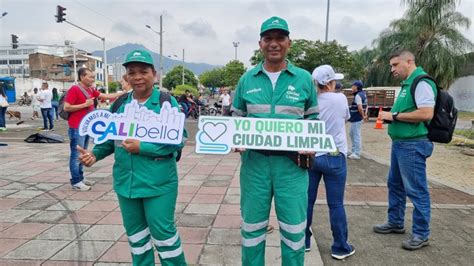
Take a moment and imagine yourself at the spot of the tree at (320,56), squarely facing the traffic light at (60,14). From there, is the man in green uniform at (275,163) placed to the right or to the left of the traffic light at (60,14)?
left

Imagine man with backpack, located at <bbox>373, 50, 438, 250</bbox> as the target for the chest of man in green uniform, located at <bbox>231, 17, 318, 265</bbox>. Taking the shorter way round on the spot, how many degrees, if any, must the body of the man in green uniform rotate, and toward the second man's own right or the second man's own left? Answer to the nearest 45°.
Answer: approximately 135° to the second man's own left

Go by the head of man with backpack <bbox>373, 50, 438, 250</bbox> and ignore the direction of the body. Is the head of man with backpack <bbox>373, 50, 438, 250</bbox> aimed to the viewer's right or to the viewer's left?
to the viewer's left

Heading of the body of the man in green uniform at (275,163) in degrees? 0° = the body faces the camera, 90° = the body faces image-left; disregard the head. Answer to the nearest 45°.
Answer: approximately 0°

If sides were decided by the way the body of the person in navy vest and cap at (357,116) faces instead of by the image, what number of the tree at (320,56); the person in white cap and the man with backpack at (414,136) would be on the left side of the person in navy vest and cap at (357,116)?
2
